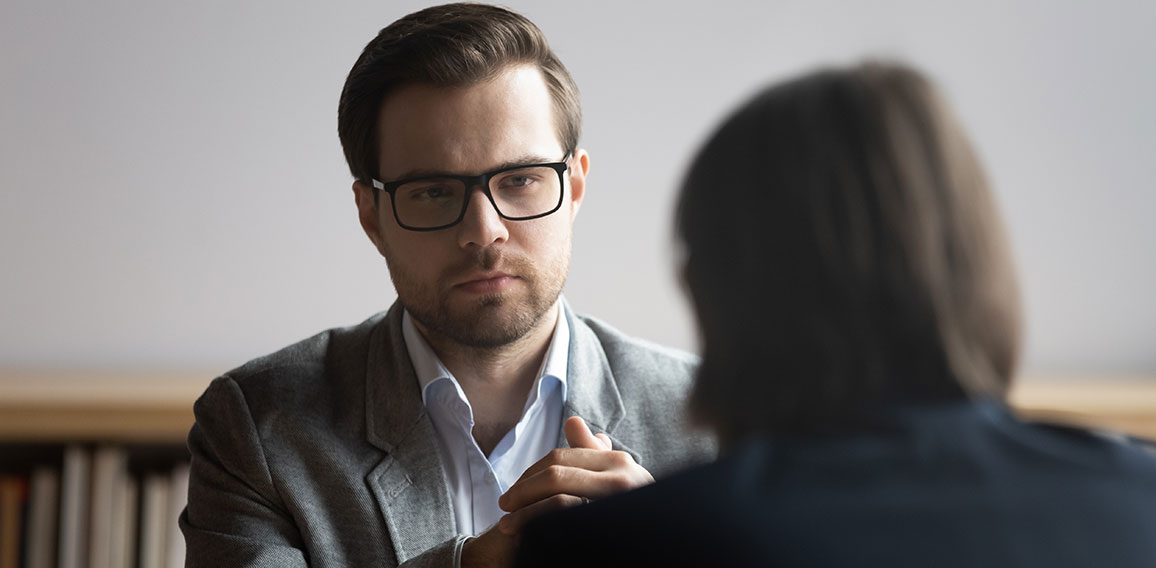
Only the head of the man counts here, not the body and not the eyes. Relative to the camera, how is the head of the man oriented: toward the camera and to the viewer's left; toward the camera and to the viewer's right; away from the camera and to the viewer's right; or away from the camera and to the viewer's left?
toward the camera and to the viewer's right

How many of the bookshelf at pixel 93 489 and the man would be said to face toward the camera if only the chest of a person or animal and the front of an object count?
2

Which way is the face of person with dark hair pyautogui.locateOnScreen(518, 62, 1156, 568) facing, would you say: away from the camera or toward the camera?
away from the camera

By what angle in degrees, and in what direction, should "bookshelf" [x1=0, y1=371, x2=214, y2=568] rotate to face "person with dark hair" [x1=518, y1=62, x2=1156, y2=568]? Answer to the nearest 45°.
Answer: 0° — it already faces them

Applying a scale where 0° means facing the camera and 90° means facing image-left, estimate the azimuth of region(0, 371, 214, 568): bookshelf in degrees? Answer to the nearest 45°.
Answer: approximately 0°

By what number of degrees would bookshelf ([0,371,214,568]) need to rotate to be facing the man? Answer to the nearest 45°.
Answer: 0° — it already faces them
